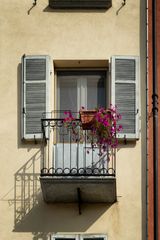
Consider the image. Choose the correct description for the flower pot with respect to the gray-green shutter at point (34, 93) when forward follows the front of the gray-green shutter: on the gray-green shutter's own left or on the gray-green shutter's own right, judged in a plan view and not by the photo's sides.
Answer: on the gray-green shutter's own left

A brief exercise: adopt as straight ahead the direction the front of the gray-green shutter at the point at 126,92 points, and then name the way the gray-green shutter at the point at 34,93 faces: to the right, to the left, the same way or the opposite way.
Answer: the same way

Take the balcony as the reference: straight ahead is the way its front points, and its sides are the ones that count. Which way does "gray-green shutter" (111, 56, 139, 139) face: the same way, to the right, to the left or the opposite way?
the same way

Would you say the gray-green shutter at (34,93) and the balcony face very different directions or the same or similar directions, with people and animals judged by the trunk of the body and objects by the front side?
same or similar directions

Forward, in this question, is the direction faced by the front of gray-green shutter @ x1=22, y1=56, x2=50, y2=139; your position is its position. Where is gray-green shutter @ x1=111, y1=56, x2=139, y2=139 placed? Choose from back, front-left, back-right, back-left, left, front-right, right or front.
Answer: left

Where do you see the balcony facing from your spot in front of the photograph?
facing the viewer

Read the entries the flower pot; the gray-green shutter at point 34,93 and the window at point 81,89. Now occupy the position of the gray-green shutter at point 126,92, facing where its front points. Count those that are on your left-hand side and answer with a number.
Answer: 0

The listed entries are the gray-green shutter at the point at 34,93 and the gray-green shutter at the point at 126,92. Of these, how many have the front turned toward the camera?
2

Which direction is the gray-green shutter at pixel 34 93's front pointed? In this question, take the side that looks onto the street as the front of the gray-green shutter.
toward the camera

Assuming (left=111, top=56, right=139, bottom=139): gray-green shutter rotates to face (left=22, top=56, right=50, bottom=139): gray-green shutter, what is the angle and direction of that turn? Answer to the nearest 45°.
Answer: approximately 90° to its right

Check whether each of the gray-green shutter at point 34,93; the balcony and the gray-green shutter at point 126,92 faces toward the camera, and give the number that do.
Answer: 3
